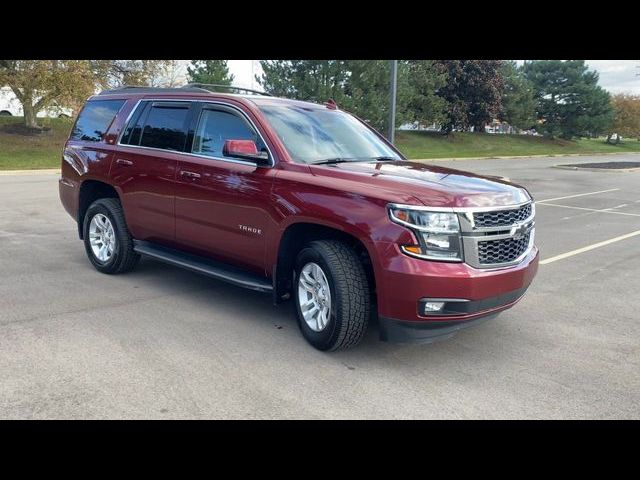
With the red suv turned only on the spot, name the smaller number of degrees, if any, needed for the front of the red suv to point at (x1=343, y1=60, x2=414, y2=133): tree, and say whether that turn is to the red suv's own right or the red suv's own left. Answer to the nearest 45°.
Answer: approximately 135° to the red suv's own left

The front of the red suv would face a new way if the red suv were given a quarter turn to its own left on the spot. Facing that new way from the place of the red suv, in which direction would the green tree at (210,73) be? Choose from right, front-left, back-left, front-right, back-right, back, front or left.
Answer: front-left

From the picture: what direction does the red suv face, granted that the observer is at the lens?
facing the viewer and to the right of the viewer

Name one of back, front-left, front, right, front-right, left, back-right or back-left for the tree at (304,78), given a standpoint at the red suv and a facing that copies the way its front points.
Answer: back-left

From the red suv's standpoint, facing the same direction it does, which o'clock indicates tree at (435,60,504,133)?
The tree is roughly at 8 o'clock from the red suv.

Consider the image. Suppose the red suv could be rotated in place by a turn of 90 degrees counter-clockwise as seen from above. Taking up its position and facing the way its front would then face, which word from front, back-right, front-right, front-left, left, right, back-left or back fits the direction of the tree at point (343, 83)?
front-left

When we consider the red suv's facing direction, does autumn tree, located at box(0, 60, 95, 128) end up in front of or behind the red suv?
behind

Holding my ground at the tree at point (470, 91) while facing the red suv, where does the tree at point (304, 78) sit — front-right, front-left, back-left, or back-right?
front-right
